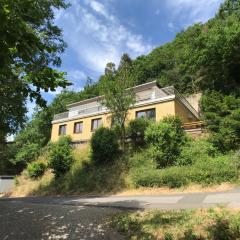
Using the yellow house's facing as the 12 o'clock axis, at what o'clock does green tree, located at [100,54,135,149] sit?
The green tree is roughly at 11 o'clock from the yellow house.

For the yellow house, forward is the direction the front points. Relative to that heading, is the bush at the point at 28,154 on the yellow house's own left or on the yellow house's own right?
on the yellow house's own right

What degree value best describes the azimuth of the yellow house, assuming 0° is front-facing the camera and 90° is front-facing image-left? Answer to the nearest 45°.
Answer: approximately 45°

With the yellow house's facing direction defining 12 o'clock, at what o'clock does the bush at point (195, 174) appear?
The bush is roughly at 10 o'clock from the yellow house.

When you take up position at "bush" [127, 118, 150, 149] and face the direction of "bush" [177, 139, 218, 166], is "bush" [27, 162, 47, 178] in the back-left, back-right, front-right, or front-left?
back-right
